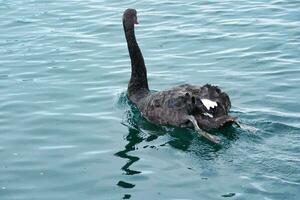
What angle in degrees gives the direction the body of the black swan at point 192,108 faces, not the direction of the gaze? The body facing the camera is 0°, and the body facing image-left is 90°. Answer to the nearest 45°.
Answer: approximately 135°
